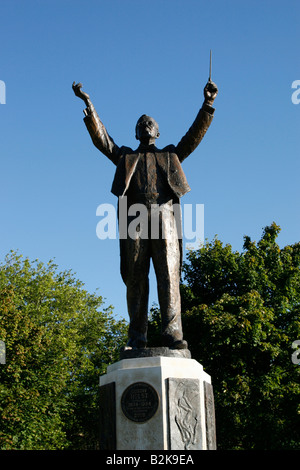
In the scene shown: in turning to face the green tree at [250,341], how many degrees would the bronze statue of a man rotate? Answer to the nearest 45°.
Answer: approximately 180°

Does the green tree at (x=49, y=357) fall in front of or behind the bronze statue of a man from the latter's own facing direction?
behind

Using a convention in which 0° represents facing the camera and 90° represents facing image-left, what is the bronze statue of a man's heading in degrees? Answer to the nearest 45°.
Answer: approximately 0°
